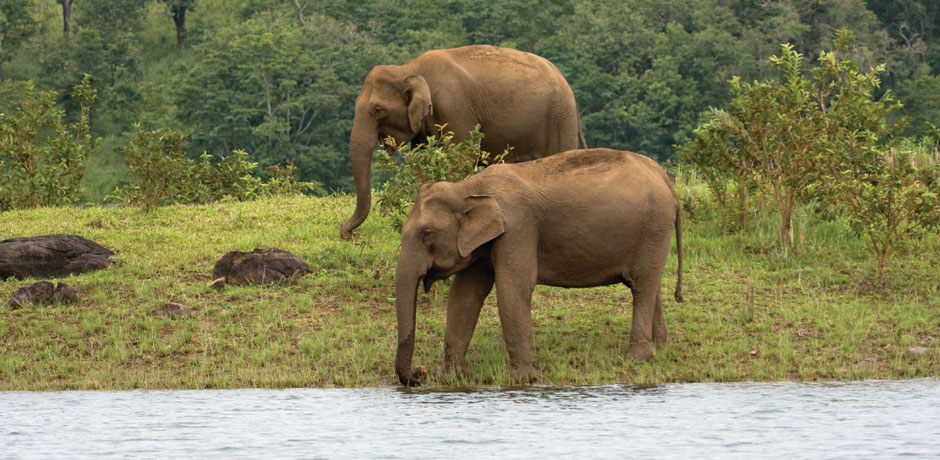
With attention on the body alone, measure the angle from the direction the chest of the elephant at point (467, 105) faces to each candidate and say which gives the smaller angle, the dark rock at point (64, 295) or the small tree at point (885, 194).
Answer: the dark rock

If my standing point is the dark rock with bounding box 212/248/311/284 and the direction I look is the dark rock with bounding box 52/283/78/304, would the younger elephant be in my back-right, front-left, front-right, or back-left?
back-left

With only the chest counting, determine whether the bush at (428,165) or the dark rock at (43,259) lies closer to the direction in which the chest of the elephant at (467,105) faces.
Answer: the dark rock

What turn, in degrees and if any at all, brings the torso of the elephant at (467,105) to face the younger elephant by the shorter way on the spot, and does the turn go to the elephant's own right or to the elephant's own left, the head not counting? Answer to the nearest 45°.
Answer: approximately 90° to the elephant's own left

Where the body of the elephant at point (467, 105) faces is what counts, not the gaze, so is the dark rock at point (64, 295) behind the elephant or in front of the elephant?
in front

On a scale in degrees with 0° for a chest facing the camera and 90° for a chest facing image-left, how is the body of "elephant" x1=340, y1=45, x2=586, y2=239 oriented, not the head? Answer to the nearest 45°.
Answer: approximately 90°

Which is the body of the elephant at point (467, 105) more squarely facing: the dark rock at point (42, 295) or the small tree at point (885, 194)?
the dark rock

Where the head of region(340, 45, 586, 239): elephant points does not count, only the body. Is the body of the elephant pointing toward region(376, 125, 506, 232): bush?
no

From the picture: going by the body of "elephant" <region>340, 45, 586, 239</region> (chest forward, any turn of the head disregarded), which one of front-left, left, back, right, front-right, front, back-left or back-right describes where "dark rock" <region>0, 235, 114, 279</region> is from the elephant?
front

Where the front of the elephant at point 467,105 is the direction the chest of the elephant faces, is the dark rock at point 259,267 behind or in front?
in front

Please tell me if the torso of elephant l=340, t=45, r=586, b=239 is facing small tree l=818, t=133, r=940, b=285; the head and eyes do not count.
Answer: no
